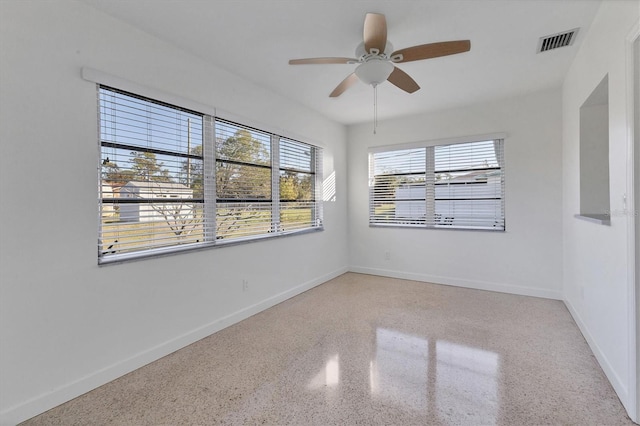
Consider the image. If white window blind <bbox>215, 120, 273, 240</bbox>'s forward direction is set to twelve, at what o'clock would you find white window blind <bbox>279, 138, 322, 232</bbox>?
white window blind <bbox>279, 138, 322, 232</bbox> is roughly at 9 o'clock from white window blind <bbox>215, 120, 273, 240</bbox>.

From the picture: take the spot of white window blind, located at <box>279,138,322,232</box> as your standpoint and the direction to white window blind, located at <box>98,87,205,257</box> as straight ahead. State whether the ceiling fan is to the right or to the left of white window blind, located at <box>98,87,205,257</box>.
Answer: left

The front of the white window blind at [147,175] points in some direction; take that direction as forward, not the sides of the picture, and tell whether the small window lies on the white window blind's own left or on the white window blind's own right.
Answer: on the white window blind's own left

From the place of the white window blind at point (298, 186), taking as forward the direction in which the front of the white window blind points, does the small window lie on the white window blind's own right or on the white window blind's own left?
on the white window blind's own left

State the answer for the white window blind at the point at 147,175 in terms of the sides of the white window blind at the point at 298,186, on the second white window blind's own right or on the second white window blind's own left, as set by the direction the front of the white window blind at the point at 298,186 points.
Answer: on the second white window blind's own right

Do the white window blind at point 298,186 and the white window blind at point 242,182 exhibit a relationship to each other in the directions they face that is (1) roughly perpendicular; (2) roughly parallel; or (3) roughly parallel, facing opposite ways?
roughly parallel

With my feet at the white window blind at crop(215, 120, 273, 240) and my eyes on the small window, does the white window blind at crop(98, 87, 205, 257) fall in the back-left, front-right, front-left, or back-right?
back-right

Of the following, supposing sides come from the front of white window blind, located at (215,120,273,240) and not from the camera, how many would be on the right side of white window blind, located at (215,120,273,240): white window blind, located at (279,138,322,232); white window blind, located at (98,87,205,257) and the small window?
1

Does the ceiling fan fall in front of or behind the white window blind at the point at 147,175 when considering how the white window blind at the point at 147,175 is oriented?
in front

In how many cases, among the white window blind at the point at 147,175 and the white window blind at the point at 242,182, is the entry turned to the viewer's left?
0

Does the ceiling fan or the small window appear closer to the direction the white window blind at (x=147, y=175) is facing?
the ceiling fan

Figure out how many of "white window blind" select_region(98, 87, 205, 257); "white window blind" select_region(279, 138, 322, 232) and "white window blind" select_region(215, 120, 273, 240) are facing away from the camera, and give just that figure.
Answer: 0

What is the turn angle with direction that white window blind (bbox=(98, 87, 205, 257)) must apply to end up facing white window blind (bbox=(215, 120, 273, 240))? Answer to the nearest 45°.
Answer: approximately 90° to its left

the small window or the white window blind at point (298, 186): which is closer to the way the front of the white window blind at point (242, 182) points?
the small window

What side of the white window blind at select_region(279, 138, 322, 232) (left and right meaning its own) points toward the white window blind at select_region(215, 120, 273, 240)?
right

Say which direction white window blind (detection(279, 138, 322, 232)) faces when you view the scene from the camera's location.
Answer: facing the viewer and to the right of the viewer
